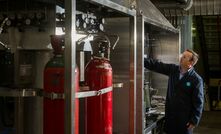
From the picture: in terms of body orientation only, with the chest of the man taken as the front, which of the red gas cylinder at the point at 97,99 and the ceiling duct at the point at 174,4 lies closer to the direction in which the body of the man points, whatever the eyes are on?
the red gas cylinder

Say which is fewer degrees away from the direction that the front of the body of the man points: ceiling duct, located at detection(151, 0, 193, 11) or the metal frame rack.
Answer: the metal frame rack

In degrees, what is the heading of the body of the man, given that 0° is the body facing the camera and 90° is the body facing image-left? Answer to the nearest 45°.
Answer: approximately 45°
